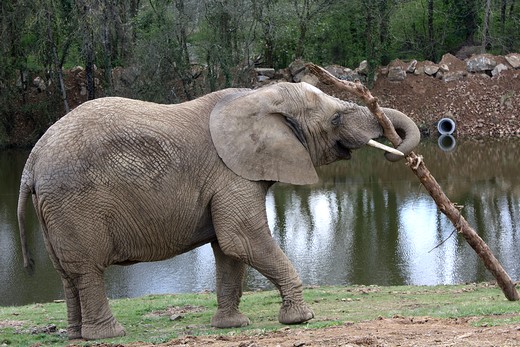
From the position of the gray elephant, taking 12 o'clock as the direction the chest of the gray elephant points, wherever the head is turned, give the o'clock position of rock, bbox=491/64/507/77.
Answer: The rock is roughly at 10 o'clock from the gray elephant.

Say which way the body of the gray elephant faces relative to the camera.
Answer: to the viewer's right

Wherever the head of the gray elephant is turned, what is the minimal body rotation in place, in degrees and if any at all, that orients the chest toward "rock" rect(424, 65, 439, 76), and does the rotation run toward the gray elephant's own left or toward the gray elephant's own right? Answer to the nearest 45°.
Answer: approximately 90° to the gray elephant's own left

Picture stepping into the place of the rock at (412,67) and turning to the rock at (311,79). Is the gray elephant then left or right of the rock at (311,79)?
left

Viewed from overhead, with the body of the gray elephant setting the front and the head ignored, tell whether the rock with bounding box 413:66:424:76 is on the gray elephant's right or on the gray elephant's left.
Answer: on the gray elephant's left

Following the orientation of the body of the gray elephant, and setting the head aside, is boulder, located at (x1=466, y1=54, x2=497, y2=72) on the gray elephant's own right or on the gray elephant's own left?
on the gray elephant's own left

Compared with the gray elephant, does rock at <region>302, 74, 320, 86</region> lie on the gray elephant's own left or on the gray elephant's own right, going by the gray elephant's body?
on the gray elephant's own left

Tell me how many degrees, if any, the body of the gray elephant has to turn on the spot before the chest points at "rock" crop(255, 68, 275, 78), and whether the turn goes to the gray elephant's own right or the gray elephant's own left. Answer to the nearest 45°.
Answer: approximately 90° to the gray elephant's own left

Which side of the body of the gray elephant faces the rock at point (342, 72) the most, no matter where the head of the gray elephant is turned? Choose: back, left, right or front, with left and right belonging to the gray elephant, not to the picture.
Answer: left

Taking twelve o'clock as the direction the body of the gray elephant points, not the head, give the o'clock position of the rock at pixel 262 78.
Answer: The rock is roughly at 9 o'clock from the gray elephant.

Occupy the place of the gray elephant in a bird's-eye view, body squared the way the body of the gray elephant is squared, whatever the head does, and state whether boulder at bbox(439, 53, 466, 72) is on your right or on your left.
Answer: on your left

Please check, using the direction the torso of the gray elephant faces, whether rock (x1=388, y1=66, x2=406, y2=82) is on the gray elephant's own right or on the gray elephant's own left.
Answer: on the gray elephant's own left

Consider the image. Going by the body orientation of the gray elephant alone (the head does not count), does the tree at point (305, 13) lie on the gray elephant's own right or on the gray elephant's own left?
on the gray elephant's own left
